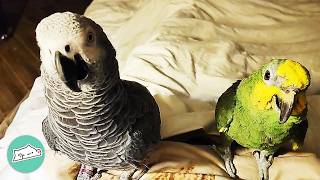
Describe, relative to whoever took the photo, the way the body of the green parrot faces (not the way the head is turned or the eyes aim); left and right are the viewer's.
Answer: facing the viewer and to the right of the viewer
